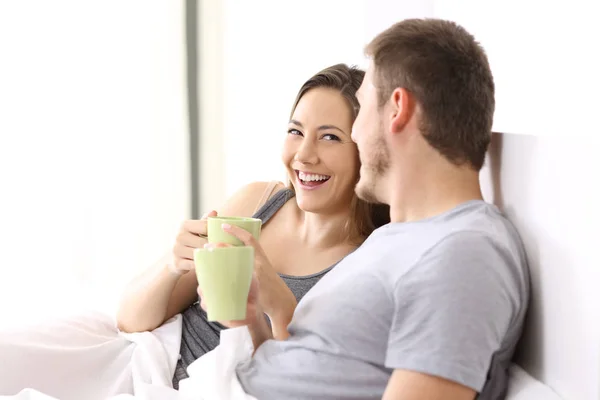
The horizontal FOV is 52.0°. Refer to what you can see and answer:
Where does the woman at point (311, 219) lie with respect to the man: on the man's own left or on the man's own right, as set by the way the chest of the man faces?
on the man's own right

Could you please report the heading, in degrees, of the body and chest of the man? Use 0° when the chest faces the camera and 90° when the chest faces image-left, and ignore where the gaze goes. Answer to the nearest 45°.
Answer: approximately 90°

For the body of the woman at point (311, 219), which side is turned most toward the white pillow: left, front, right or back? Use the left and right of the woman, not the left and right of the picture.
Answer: left

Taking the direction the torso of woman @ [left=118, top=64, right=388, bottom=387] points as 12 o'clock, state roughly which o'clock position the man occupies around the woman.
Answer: The man is roughly at 10 o'clock from the woman.

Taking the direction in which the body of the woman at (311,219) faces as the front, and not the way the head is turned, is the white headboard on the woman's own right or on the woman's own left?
on the woman's own left

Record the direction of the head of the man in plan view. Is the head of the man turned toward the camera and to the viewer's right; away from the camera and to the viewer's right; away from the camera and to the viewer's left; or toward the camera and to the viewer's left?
away from the camera and to the viewer's left

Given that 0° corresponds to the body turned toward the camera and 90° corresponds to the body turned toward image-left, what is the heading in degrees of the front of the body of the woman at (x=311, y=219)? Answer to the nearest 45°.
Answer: approximately 45°
